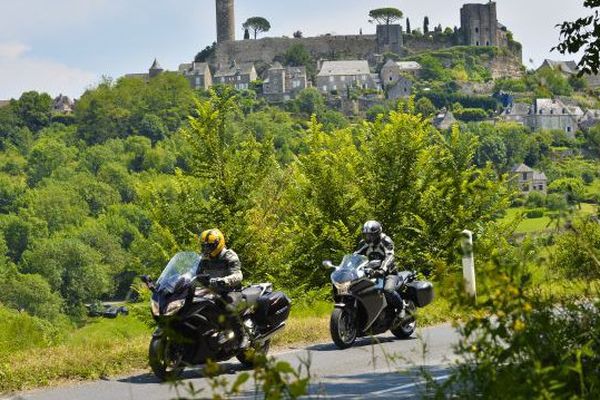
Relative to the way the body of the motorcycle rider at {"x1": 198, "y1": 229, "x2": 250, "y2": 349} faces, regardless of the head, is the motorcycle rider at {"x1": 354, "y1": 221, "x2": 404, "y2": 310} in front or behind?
behind

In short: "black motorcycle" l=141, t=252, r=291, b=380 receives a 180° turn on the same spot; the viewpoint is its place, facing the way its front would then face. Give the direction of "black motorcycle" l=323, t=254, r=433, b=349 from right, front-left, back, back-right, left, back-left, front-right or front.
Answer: front

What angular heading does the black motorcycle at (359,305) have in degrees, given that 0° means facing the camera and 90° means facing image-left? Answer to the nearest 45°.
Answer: approximately 45°

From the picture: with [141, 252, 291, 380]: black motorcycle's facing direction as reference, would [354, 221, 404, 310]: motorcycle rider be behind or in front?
behind

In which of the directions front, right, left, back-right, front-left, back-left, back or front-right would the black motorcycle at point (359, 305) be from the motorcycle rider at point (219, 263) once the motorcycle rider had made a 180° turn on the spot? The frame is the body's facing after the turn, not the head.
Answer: front
